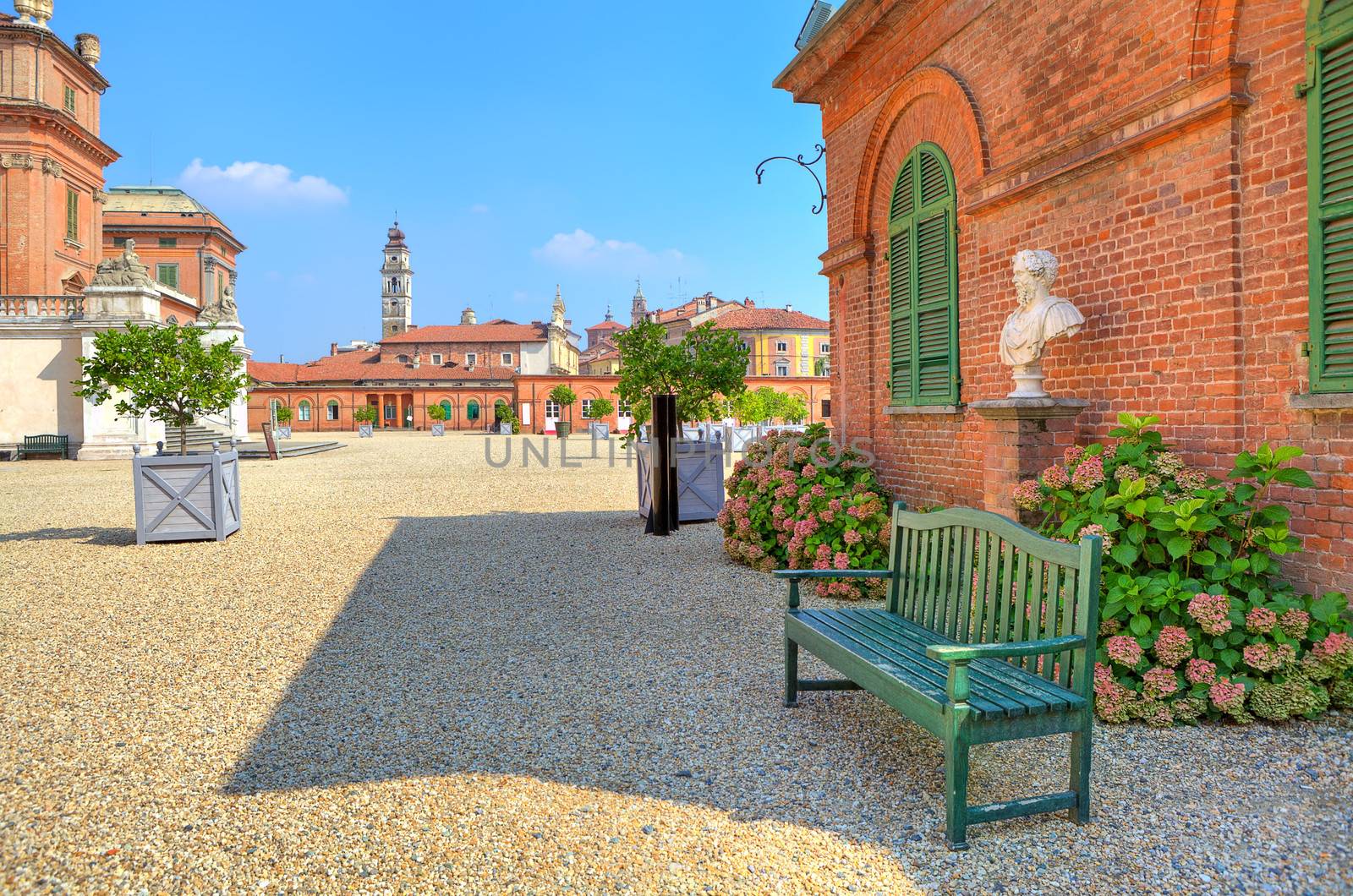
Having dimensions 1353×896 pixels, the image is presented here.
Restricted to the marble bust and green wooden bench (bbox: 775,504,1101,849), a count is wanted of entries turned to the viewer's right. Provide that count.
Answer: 0

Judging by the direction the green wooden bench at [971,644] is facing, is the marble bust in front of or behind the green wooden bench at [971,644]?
behind

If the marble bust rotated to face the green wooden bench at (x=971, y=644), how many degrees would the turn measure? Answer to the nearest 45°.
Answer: approximately 45° to its left

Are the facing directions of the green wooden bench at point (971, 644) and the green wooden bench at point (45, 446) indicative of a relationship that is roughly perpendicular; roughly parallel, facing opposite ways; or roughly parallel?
roughly perpendicular

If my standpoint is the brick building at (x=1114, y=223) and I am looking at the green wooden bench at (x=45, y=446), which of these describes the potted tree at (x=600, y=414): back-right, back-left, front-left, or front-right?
front-right

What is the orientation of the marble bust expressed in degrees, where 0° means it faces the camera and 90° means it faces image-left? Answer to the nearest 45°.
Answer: approximately 45°

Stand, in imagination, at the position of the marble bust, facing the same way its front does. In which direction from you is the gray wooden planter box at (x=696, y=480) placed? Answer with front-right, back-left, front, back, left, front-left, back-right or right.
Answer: right

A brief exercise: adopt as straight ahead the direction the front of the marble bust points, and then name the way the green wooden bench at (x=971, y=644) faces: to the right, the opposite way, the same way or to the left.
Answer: the same way

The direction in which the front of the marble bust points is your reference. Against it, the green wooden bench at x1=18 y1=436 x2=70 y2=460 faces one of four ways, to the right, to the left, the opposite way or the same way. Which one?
to the left

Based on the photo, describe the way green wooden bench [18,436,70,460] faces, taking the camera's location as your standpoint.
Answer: facing the viewer
